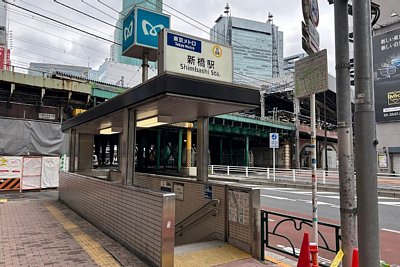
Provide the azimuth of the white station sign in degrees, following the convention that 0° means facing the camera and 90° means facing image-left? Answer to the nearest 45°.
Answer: approximately 315°

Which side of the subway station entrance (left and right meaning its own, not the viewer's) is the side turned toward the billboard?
left

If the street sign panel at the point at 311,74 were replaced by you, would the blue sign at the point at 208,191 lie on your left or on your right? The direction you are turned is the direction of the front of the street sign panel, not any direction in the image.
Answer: on your right

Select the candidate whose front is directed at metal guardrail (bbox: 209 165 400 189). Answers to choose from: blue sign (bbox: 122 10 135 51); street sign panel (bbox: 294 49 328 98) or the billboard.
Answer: the billboard

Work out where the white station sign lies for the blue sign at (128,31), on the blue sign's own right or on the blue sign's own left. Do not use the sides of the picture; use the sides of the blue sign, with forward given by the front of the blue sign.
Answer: on the blue sign's own left

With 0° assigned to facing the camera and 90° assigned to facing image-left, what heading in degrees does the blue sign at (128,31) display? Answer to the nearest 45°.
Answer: approximately 45°

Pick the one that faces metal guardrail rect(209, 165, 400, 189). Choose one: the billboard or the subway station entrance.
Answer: the billboard

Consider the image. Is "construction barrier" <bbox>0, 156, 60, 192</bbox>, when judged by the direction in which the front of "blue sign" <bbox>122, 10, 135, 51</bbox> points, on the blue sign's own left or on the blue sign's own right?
on the blue sign's own right
